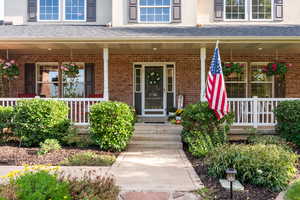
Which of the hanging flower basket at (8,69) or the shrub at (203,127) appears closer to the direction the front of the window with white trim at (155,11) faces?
the shrub

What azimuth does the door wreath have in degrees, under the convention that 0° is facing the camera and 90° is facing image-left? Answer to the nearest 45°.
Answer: approximately 0°

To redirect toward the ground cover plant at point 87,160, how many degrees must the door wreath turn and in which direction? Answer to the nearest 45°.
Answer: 0° — it already faces it

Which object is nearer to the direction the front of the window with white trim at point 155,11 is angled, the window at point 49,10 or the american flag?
the american flag

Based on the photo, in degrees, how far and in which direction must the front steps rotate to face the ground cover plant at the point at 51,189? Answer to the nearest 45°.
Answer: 0° — it already faces it

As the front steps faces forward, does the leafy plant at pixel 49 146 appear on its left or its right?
on its right
